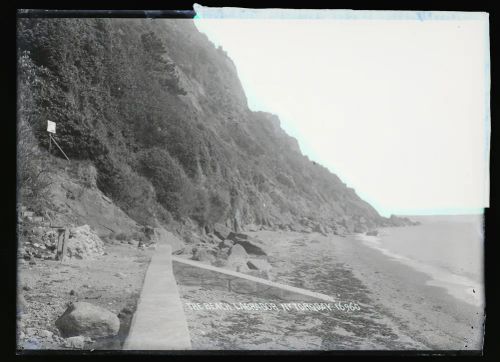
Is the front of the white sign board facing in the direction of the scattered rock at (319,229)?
no

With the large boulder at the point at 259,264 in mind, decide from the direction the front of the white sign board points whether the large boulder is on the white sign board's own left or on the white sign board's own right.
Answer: on the white sign board's own left

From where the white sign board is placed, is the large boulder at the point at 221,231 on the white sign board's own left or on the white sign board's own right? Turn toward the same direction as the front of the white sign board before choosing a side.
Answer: on the white sign board's own left

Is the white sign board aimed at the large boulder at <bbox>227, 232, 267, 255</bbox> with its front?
no

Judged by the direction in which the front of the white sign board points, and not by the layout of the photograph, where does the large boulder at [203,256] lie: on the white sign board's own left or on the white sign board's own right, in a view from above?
on the white sign board's own left

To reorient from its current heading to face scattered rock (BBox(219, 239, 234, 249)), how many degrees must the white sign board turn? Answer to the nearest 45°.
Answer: approximately 90° to its left

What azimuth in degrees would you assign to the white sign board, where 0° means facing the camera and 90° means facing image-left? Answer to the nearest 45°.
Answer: approximately 0°
